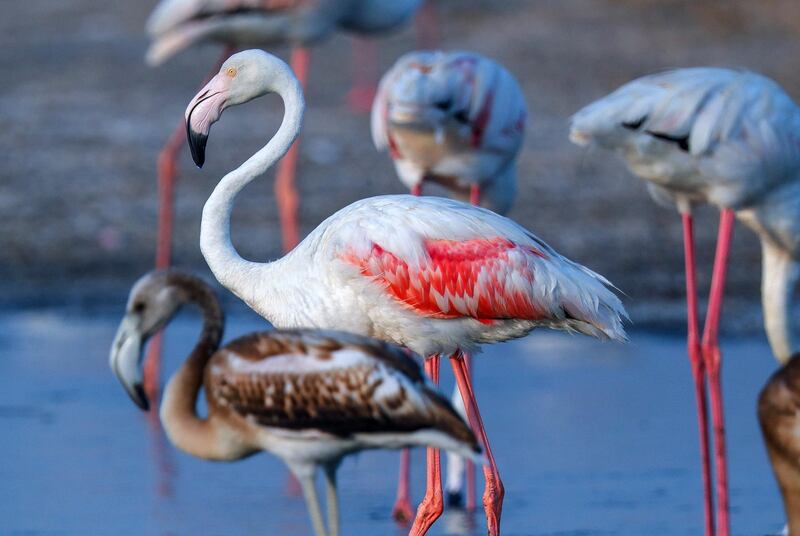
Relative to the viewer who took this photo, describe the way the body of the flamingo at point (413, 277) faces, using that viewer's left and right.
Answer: facing to the left of the viewer

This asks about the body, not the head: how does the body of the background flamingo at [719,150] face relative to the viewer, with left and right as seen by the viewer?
facing to the right of the viewer

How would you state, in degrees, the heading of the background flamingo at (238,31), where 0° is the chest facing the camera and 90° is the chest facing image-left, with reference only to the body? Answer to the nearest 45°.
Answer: approximately 270°

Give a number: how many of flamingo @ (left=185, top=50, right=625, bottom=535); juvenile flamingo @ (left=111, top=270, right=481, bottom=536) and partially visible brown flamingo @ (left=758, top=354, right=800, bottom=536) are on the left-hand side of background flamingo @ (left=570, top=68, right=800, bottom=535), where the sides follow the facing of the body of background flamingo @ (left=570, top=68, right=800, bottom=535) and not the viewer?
0

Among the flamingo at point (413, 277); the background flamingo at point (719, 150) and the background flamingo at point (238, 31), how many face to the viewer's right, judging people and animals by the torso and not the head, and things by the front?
2

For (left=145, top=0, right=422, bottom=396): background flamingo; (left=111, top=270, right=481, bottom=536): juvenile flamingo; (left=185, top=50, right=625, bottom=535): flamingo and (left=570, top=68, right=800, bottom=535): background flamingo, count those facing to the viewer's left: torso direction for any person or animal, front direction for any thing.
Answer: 2

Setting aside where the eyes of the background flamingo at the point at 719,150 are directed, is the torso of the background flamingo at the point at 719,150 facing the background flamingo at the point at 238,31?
no

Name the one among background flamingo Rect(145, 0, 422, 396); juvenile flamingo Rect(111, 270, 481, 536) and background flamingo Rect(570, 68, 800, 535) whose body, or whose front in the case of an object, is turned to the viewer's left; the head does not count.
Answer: the juvenile flamingo

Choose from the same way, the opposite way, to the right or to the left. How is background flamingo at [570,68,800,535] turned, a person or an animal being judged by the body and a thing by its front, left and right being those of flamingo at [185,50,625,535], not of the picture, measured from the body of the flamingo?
the opposite way

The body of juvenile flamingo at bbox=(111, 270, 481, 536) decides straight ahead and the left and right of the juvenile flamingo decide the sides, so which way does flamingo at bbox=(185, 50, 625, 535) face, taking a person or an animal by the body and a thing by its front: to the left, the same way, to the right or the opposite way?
the same way

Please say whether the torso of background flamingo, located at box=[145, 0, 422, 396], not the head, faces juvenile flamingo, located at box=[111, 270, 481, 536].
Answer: no

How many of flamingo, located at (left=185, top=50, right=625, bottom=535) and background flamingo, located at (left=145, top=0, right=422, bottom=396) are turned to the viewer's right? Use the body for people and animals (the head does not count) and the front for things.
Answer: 1

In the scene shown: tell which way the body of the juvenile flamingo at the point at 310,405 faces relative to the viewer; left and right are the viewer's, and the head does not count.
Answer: facing to the left of the viewer

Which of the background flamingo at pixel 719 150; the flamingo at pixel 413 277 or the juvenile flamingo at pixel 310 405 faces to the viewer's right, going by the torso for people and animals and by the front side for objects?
the background flamingo

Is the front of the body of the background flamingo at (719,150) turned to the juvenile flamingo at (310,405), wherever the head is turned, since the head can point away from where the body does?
no

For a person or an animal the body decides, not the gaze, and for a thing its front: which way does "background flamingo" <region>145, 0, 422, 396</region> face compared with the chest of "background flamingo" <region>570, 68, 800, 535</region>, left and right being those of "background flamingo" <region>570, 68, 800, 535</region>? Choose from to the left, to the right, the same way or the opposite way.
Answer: the same way

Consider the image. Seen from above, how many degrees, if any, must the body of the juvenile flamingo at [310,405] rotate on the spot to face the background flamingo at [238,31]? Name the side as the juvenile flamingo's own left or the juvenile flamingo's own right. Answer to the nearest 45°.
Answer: approximately 90° to the juvenile flamingo's own right

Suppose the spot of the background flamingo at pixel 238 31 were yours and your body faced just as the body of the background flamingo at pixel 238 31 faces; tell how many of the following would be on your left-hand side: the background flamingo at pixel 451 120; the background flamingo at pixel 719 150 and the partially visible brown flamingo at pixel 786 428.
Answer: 0
